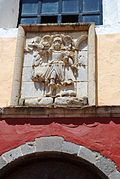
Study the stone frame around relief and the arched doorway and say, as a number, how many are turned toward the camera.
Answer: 2

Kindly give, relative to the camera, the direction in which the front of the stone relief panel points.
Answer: facing the viewer

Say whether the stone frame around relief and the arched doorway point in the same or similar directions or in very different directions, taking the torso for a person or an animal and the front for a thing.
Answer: same or similar directions

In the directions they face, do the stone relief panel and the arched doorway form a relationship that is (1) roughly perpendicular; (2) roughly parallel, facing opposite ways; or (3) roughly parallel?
roughly parallel

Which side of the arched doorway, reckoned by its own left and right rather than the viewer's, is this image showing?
front
